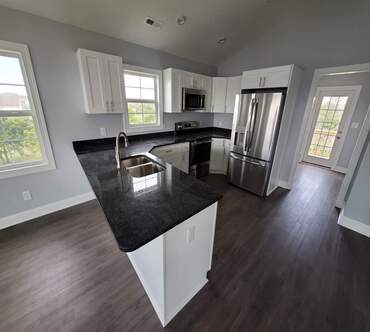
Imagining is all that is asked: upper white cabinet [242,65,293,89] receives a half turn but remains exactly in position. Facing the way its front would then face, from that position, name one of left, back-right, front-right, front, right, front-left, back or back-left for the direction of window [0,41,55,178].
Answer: back

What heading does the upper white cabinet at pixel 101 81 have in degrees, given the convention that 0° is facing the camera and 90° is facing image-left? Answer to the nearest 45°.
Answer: approximately 315°

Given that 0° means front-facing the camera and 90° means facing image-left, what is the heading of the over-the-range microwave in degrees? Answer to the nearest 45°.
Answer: approximately 315°

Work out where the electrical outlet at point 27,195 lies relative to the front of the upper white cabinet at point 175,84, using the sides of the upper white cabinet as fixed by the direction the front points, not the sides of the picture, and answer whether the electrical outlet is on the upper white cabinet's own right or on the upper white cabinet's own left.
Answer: on the upper white cabinet's own right

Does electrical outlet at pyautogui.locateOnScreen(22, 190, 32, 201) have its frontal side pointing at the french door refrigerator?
no

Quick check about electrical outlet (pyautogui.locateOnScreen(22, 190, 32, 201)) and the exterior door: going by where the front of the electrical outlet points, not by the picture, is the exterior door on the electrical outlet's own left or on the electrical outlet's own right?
on the electrical outlet's own left

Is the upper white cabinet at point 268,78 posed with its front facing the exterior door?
no

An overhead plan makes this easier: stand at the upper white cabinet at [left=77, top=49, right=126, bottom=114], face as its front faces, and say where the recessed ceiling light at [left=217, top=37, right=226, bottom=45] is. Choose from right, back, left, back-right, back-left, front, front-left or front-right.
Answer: front-left

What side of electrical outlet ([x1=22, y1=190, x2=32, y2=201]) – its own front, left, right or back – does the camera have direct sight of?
front

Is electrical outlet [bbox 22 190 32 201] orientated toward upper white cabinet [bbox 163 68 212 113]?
no

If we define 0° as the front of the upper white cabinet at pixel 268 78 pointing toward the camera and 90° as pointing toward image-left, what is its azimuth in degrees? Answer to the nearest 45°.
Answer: approximately 45°
